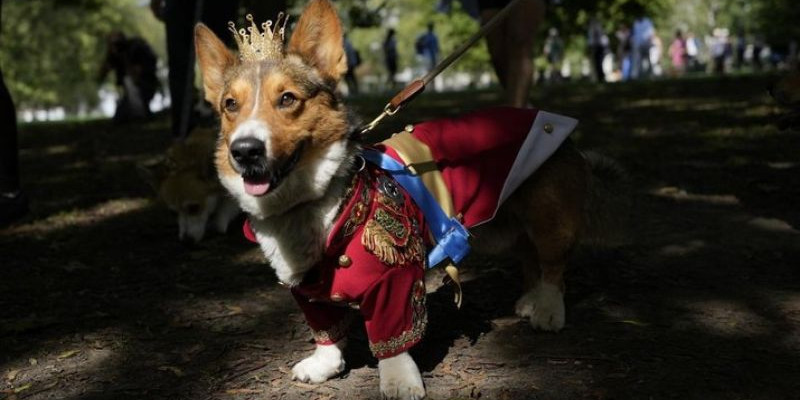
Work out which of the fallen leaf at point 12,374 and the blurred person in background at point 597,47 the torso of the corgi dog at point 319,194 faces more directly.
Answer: the fallen leaf

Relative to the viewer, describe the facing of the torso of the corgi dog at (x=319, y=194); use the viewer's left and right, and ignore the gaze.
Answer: facing the viewer and to the left of the viewer

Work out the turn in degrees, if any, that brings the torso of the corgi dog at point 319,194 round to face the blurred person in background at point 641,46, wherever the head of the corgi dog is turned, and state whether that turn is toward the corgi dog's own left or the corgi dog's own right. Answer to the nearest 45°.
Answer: approximately 135° to the corgi dog's own right

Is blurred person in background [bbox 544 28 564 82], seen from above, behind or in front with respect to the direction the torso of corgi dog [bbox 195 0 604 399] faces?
behind

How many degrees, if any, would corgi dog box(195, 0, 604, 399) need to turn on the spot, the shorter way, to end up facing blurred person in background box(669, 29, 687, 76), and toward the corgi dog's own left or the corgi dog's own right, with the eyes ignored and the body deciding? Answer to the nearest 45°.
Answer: approximately 135° to the corgi dog's own right

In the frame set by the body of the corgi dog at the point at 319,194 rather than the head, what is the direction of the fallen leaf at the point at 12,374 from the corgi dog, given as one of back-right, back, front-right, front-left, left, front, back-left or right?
front-right

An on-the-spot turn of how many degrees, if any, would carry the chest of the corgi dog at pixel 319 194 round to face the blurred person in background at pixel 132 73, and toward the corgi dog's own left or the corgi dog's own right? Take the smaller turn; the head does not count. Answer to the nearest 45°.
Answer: approximately 135° to the corgi dog's own right
